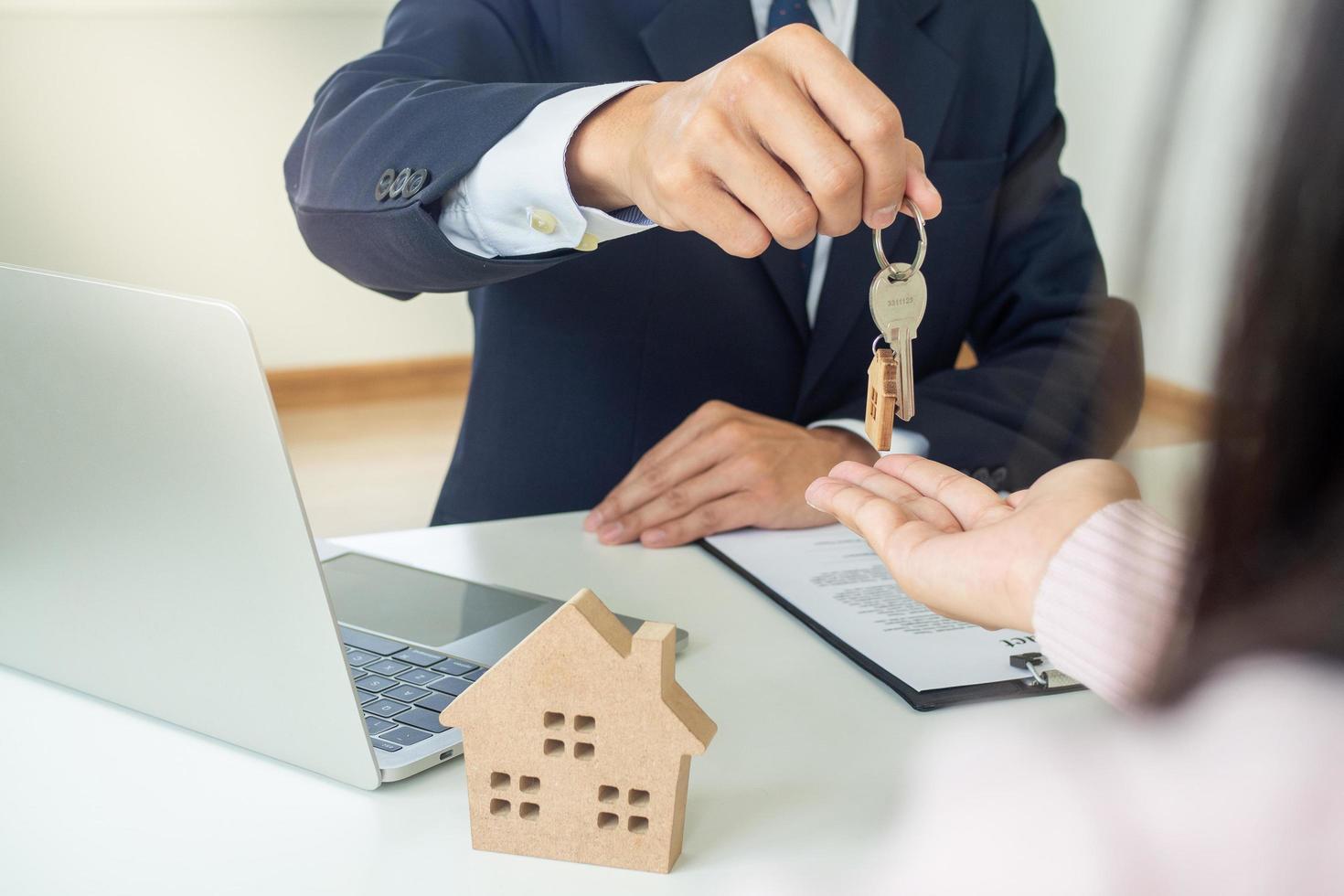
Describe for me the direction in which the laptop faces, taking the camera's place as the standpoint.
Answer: facing away from the viewer and to the right of the viewer

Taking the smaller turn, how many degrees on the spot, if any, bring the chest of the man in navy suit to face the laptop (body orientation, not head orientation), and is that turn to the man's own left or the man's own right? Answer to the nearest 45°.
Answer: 0° — they already face it

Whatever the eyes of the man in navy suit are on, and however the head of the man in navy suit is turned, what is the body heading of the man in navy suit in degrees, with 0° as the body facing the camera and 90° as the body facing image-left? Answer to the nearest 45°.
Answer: approximately 0°

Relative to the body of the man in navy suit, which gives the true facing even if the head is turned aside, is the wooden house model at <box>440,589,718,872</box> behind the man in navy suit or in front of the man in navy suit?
in front

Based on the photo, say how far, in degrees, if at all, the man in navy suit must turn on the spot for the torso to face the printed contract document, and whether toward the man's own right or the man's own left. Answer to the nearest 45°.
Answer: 0° — they already face it

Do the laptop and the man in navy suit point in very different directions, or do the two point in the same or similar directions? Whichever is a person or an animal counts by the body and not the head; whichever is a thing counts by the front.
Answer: very different directions

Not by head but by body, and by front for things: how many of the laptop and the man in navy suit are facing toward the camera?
1
